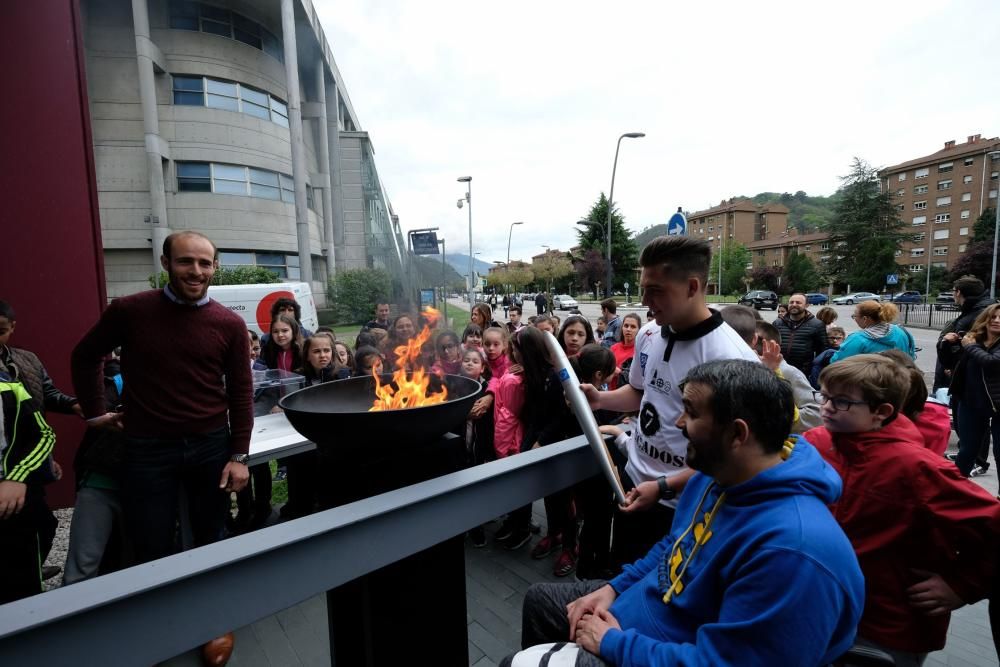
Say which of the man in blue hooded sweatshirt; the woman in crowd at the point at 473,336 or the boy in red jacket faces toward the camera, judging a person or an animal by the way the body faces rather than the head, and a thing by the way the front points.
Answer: the woman in crowd

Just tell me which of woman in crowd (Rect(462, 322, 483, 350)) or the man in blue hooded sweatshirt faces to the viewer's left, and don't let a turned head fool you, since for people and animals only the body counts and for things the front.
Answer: the man in blue hooded sweatshirt

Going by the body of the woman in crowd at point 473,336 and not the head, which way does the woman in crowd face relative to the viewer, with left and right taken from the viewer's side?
facing the viewer

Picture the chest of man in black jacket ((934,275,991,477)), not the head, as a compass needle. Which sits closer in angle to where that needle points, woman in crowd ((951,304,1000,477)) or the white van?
the white van

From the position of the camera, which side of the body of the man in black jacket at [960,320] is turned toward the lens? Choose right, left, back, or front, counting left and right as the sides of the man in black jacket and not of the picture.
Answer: left

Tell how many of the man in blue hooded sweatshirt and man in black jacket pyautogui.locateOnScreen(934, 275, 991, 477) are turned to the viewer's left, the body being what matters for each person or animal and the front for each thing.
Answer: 2

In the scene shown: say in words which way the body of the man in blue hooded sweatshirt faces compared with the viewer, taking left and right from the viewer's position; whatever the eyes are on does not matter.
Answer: facing to the left of the viewer

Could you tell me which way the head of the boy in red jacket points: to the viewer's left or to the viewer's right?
to the viewer's left

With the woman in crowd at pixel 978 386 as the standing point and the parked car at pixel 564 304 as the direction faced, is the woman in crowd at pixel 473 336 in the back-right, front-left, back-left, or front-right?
front-left

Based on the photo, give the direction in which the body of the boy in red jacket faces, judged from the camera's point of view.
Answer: to the viewer's left

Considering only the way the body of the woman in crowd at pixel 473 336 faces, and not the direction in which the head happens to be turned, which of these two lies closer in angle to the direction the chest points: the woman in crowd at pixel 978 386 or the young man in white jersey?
the young man in white jersey

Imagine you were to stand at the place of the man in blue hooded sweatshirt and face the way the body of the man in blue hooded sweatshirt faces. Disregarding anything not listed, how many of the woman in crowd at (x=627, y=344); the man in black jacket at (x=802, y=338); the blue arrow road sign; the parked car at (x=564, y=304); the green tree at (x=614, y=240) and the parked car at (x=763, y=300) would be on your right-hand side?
6
